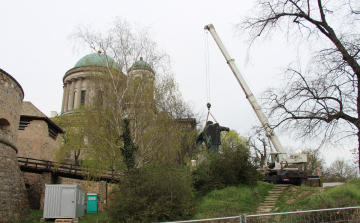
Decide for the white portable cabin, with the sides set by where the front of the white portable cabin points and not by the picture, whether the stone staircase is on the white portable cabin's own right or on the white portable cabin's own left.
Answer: on the white portable cabin's own left

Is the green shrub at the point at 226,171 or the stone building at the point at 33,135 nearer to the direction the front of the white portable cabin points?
the green shrub

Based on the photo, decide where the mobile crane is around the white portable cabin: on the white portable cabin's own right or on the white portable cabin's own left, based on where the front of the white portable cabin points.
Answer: on the white portable cabin's own left

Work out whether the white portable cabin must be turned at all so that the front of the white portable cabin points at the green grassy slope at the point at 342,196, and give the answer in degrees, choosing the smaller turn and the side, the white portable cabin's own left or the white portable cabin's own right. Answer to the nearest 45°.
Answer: approximately 45° to the white portable cabin's own left

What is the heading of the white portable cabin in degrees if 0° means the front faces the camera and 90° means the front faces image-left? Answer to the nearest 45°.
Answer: approximately 0°

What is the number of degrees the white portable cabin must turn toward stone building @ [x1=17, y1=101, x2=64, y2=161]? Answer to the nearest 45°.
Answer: approximately 180°

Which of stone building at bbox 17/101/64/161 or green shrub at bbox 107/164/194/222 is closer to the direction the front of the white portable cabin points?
the green shrub
